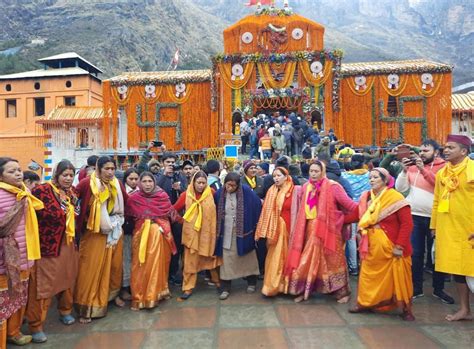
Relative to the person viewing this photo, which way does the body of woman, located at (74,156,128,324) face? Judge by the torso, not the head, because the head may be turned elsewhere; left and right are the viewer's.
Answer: facing the viewer and to the right of the viewer

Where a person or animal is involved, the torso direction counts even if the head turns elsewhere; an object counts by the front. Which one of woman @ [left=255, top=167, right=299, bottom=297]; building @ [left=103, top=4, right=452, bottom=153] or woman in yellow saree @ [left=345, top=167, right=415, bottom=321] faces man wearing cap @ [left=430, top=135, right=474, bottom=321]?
the building

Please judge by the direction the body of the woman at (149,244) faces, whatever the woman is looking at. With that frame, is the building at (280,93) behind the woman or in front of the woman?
behind

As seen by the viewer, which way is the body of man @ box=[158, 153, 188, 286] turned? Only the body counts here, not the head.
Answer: toward the camera

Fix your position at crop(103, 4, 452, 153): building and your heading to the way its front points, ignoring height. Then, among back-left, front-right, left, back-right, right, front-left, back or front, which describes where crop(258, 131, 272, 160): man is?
front

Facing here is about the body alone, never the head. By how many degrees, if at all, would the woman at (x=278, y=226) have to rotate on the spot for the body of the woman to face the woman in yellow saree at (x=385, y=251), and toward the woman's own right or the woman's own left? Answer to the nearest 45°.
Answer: approximately 90° to the woman's own left

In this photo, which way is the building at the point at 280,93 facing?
toward the camera

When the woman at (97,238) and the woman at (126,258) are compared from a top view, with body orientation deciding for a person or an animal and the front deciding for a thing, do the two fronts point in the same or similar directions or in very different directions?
same or similar directions

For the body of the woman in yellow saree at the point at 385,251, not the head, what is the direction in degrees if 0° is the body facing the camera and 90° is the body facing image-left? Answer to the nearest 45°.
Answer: approximately 45°

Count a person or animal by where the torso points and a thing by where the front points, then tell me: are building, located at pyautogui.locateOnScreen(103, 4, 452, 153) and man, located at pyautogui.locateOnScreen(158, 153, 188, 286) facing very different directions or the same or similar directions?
same or similar directions

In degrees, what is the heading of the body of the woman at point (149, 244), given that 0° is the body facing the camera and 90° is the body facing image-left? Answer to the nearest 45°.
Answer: approximately 0°

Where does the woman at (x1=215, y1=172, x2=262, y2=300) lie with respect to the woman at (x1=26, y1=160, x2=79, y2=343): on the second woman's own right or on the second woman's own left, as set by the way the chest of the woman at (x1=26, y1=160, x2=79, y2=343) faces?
on the second woman's own left

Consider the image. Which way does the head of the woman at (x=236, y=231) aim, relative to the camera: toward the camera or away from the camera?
toward the camera

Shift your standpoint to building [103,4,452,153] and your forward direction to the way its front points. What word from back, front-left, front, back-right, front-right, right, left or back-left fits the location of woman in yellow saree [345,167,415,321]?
front

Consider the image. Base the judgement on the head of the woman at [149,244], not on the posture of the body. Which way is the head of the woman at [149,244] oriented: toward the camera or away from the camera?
toward the camera

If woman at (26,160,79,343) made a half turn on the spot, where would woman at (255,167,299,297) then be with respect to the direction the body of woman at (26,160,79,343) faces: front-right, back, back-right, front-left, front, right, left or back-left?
back-right

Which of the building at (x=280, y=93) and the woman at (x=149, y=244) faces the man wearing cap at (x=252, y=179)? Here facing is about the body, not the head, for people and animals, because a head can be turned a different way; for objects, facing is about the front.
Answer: the building

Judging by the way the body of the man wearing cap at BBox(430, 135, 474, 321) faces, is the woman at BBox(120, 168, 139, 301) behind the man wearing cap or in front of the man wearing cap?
in front

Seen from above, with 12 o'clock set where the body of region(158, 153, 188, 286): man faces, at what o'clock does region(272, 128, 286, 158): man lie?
region(272, 128, 286, 158): man is roughly at 7 o'clock from region(158, 153, 188, 286): man.
